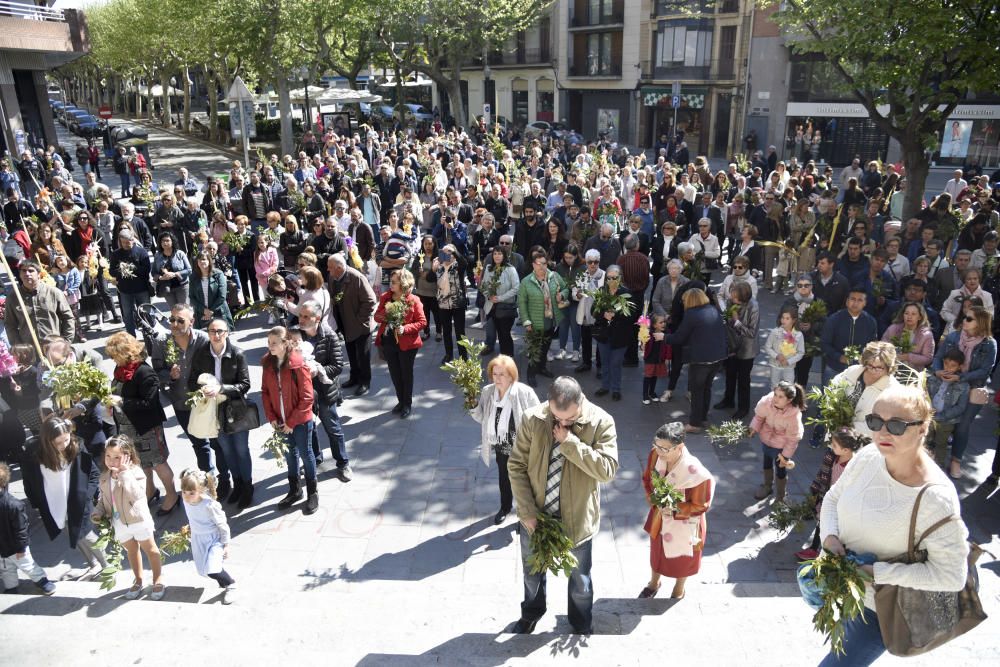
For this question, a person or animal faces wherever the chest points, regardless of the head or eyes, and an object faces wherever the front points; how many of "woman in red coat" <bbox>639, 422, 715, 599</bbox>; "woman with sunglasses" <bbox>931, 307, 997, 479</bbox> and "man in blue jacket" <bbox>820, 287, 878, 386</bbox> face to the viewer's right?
0

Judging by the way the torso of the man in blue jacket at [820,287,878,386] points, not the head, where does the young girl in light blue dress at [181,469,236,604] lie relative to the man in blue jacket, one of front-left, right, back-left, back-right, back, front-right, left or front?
front-right

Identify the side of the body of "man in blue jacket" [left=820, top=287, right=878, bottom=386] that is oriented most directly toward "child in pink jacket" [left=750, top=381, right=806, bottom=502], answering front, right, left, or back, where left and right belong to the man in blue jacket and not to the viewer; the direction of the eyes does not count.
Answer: front

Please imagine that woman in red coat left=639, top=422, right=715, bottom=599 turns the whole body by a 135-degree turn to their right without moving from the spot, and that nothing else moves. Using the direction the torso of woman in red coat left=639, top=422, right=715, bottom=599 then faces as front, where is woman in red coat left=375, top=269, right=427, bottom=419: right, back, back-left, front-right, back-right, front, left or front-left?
front-left

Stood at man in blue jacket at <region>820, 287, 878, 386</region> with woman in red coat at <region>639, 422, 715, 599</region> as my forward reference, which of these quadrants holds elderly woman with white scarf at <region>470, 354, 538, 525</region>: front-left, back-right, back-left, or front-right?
front-right

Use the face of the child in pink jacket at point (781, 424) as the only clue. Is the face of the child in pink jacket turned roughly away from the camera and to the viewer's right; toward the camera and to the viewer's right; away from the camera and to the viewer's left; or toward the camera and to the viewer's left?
toward the camera and to the viewer's left

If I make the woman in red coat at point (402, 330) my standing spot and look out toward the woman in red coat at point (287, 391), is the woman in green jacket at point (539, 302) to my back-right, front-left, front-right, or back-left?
back-left

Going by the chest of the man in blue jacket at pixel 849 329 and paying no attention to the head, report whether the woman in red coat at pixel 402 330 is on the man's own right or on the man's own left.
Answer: on the man's own right

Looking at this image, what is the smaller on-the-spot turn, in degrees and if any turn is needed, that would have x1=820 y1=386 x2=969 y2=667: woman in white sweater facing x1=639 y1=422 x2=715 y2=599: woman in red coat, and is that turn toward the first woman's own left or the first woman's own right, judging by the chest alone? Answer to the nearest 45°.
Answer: approximately 90° to the first woman's own right

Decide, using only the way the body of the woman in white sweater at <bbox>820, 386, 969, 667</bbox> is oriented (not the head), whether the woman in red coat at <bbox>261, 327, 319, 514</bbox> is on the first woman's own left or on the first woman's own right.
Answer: on the first woman's own right

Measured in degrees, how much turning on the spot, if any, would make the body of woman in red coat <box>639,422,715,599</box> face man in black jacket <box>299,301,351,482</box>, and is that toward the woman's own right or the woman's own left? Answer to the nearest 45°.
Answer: approximately 90° to the woman's own right

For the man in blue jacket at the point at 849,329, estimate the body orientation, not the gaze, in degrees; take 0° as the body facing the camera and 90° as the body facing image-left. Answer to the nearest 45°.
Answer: approximately 0°

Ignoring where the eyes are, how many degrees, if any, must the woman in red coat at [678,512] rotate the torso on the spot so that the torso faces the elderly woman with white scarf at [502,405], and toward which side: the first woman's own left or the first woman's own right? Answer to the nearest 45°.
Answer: approximately 90° to the first woman's own right
